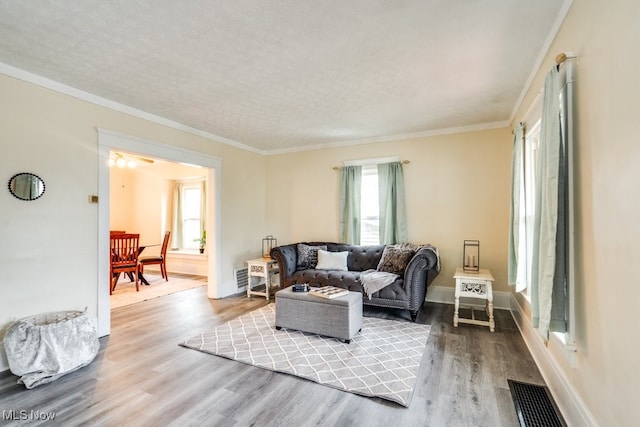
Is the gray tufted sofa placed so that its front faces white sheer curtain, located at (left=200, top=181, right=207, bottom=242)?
no

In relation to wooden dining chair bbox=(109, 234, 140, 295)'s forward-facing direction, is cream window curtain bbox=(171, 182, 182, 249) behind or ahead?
ahead

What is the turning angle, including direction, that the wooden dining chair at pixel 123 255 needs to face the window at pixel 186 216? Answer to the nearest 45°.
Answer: approximately 45° to its right

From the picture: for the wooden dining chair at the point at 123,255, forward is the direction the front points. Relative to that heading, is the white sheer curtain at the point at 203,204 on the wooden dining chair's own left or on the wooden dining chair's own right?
on the wooden dining chair's own right

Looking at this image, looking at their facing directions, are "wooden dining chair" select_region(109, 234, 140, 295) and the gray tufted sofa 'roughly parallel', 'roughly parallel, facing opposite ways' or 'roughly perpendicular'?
roughly perpendicular

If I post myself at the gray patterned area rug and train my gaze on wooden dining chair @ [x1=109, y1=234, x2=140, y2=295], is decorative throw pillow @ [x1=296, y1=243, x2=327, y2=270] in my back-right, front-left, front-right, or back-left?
front-right

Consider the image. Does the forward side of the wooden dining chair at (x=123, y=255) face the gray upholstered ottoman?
no

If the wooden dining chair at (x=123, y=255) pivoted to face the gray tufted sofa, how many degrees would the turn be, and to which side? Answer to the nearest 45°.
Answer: approximately 135° to its right

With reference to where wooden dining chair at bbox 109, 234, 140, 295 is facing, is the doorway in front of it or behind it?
behind

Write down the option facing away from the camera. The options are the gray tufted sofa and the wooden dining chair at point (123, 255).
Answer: the wooden dining chair

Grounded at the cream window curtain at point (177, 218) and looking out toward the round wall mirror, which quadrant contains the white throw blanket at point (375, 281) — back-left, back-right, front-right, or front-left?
front-left

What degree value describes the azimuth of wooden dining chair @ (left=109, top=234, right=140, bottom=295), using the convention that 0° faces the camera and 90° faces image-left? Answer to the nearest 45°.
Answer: approximately 180°

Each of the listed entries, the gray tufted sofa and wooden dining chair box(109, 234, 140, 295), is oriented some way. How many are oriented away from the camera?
1

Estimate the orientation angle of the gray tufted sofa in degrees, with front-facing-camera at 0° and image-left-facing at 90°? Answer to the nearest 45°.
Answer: approximately 45°

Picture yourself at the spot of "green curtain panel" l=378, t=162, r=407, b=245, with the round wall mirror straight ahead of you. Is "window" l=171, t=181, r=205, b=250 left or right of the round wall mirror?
right
